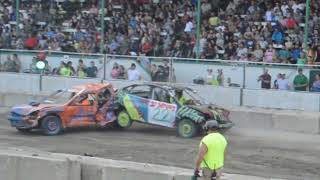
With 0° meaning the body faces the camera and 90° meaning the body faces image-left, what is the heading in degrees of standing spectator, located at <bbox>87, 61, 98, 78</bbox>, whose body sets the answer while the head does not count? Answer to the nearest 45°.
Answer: approximately 0°

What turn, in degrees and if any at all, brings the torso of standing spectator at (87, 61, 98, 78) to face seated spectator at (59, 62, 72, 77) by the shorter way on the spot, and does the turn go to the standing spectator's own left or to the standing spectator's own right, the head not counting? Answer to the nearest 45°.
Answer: approximately 135° to the standing spectator's own right

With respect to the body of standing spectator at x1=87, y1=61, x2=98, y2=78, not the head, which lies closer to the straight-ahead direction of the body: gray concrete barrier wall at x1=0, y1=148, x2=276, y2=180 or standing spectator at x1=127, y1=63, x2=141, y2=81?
the gray concrete barrier wall

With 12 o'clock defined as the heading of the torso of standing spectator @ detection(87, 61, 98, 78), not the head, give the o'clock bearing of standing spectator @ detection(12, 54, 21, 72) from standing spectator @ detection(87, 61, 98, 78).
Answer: standing spectator @ detection(12, 54, 21, 72) is roughly at 4 o'clock from standing spectator @ detection(87, 61, 98, 78).

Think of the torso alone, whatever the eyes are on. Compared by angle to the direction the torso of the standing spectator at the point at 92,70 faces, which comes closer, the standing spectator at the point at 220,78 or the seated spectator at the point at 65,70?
the standing spectator at the point at 220,78

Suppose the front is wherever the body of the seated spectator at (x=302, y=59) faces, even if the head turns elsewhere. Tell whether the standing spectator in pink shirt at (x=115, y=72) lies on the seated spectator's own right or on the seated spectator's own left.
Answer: on the seated spectator's own right

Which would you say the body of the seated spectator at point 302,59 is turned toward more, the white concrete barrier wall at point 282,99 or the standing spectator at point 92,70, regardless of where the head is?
the white concrete barrier wall

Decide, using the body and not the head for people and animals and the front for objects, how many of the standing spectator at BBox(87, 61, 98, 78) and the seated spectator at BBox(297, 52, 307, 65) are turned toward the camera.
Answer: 2

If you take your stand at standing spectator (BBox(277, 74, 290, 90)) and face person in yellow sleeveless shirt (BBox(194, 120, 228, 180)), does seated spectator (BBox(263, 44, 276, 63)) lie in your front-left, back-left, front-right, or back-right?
back-right

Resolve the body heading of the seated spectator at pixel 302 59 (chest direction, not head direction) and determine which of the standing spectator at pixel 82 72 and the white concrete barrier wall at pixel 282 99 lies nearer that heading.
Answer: the white concrete barrier wall
